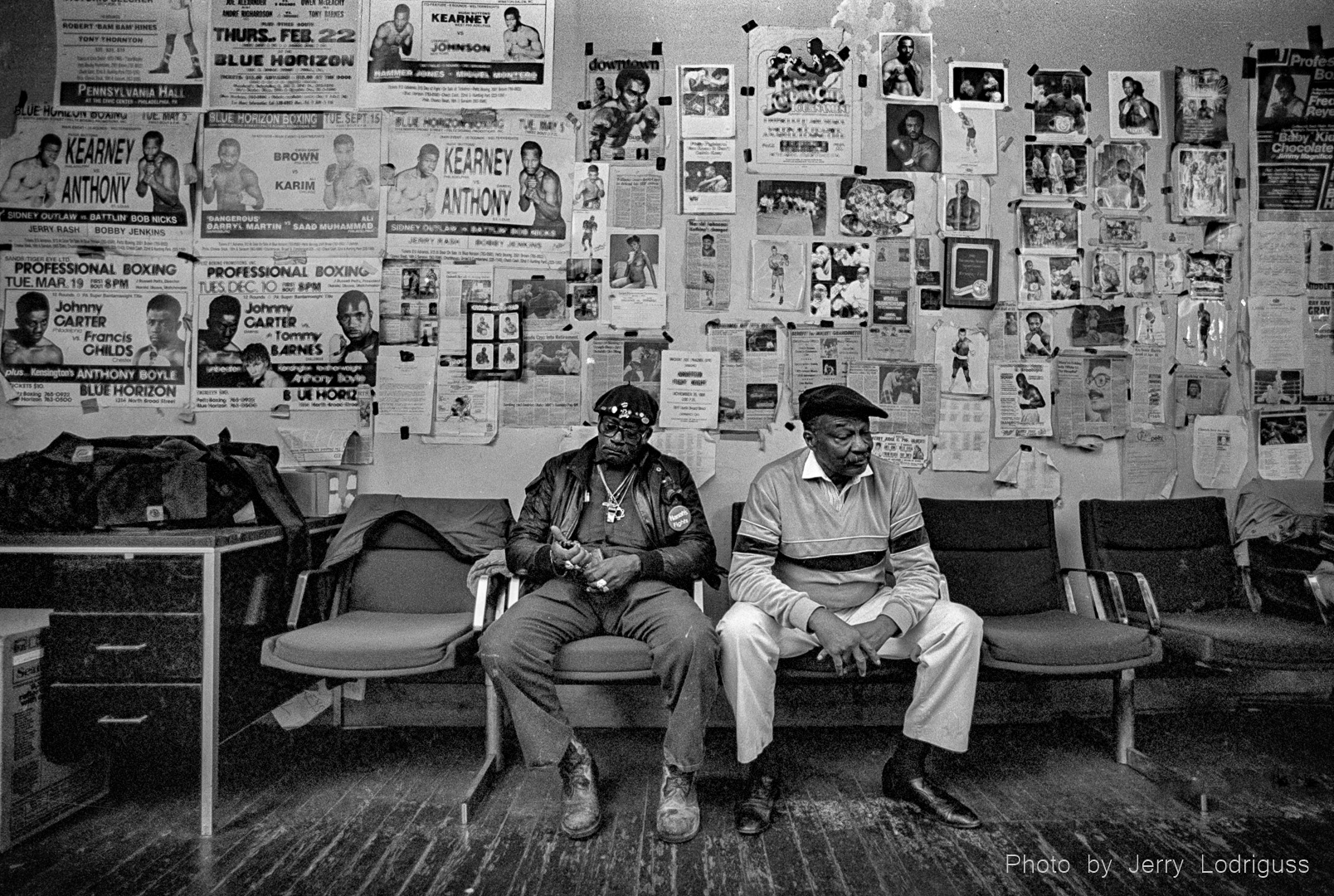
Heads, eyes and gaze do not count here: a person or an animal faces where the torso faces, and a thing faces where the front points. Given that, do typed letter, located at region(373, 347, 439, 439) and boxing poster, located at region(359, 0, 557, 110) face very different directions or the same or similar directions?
same or similar directions

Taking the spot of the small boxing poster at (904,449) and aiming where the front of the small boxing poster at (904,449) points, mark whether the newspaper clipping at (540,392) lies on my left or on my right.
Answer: on my right

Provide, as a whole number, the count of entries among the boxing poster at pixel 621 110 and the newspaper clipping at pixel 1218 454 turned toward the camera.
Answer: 2

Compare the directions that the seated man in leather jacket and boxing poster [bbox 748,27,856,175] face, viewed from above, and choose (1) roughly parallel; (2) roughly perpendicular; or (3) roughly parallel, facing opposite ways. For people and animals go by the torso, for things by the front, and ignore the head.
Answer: roughly parallel

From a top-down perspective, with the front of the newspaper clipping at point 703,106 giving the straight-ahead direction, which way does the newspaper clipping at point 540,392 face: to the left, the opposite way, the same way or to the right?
the same way

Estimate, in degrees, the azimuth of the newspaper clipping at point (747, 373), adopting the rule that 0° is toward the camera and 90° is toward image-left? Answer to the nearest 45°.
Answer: approximately 0°

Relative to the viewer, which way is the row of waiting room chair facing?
toward the camera

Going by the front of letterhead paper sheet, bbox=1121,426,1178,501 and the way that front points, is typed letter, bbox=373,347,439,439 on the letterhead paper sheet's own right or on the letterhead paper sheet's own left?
on the letterhead paper sheet's own right

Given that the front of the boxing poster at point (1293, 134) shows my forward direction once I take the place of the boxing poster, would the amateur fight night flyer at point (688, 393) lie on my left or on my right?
on my right

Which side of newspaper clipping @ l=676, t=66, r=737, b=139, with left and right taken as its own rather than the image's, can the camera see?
front

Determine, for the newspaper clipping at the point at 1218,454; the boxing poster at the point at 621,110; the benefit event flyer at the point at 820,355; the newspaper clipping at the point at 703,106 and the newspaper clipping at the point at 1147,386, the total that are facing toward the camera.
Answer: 5

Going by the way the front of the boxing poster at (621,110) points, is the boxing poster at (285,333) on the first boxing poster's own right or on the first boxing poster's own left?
on the first boxing poster's own right

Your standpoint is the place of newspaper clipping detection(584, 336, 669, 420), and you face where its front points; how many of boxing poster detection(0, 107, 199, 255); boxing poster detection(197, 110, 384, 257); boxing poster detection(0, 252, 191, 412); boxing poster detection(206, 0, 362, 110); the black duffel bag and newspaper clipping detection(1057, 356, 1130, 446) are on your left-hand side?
1
